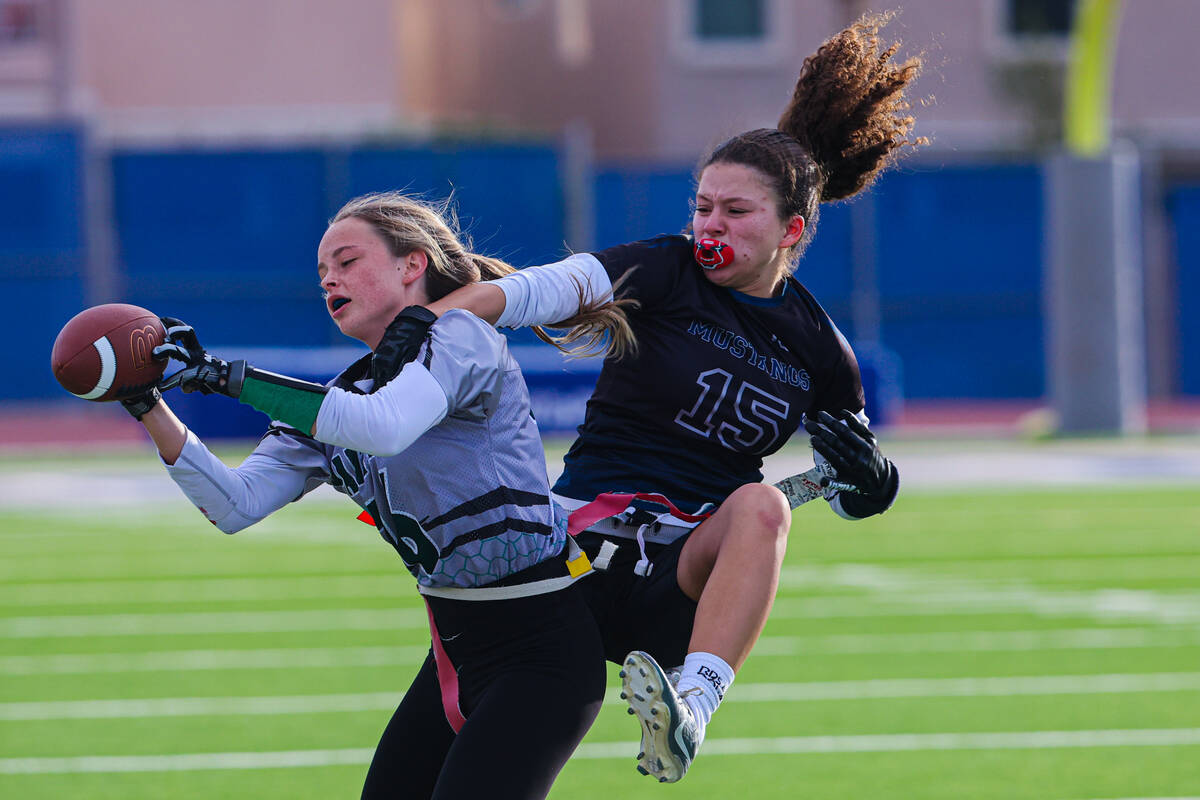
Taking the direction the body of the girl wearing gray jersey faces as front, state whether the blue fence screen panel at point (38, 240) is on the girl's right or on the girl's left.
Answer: on the girl's right

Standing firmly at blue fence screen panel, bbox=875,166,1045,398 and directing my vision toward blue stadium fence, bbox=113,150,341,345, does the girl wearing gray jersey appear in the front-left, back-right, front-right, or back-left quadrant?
front-left

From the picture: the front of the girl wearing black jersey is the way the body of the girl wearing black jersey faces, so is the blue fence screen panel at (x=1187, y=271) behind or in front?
behind

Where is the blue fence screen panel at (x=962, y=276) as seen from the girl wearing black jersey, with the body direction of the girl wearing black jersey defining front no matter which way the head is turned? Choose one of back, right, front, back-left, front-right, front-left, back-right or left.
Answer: back

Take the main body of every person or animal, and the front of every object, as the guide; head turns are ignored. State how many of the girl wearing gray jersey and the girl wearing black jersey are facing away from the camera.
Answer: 0

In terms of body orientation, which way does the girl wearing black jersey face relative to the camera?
toward the camera

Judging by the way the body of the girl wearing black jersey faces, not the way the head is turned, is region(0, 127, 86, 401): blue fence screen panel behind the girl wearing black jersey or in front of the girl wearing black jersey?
behind

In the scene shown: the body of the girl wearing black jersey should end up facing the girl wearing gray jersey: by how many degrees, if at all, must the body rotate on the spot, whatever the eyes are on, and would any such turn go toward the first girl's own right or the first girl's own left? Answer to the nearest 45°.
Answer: approximately 45° to the first girl's own right

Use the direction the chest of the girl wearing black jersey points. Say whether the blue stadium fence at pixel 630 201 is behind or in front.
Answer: behind

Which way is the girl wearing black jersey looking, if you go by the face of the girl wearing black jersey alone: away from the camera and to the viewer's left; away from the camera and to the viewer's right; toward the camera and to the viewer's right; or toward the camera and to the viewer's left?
toward the camera and to the viewer's left

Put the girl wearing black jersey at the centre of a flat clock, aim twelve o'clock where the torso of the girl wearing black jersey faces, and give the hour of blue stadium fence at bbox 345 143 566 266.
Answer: The blue stadium fence is roughly at 6 o'clock from the girl wearing black jersey.

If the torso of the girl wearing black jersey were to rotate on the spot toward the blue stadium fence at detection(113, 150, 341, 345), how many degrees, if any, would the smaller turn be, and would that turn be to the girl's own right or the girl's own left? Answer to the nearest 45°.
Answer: approximately 180°

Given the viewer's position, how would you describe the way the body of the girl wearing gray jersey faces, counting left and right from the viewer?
facing the viewer and to the left of the viewer
